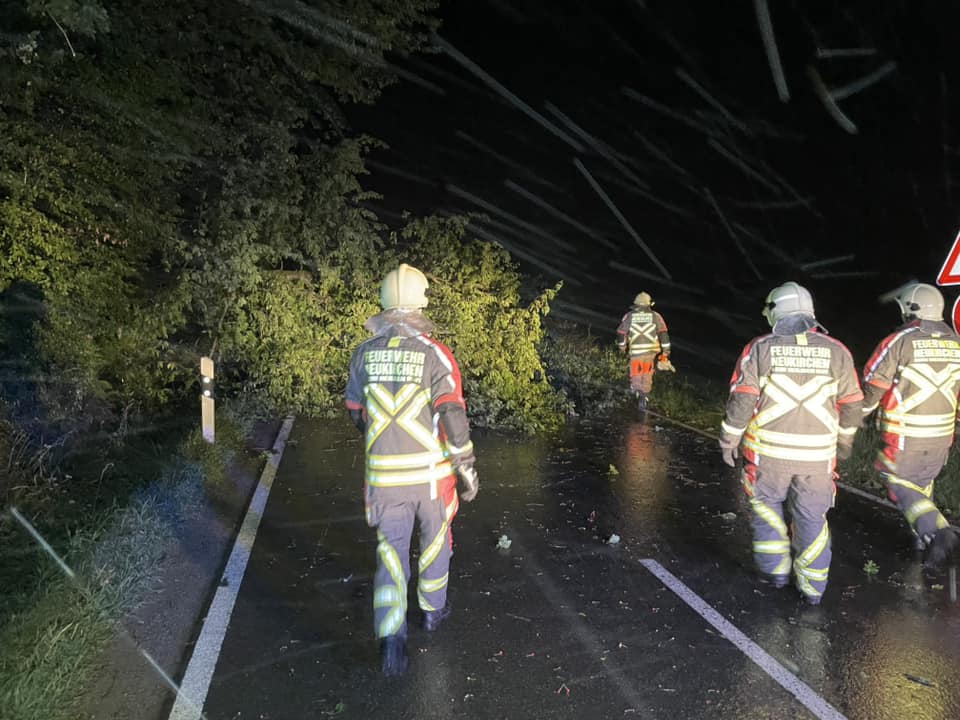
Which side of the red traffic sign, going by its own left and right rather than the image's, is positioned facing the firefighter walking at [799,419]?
front

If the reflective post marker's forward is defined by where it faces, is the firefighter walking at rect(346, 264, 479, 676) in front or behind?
in front

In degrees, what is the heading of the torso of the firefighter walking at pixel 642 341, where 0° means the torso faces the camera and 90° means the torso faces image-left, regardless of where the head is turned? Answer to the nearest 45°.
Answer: approximately 180°

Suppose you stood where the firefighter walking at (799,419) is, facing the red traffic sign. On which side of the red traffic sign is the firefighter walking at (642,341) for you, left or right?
left

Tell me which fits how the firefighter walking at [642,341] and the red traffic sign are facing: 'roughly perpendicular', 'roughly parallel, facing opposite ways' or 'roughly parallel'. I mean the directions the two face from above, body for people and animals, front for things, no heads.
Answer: roughly parallel, facing opposite ways

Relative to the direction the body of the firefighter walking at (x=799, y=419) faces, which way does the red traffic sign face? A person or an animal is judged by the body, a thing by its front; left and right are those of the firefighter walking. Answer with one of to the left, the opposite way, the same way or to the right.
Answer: the opposite way

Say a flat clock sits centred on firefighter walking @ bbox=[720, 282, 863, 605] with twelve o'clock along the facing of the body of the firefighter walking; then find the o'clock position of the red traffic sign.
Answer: The red traffic sign is roughly at 1 o'clock from the firefighter walking.

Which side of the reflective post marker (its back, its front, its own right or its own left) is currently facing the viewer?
front

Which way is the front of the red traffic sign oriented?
toward the camera

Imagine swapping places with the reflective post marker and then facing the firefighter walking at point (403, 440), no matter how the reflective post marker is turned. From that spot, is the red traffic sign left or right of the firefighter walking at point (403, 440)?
left

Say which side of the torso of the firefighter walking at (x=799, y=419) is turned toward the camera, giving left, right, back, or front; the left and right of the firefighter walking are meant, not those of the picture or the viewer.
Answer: back

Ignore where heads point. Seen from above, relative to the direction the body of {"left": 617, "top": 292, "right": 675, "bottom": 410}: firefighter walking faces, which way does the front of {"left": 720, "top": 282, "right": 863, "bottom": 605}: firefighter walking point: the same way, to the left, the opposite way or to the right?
the same way
